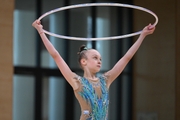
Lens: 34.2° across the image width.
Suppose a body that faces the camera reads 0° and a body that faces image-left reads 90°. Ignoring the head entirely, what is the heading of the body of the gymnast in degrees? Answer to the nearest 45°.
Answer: approximately 315°
